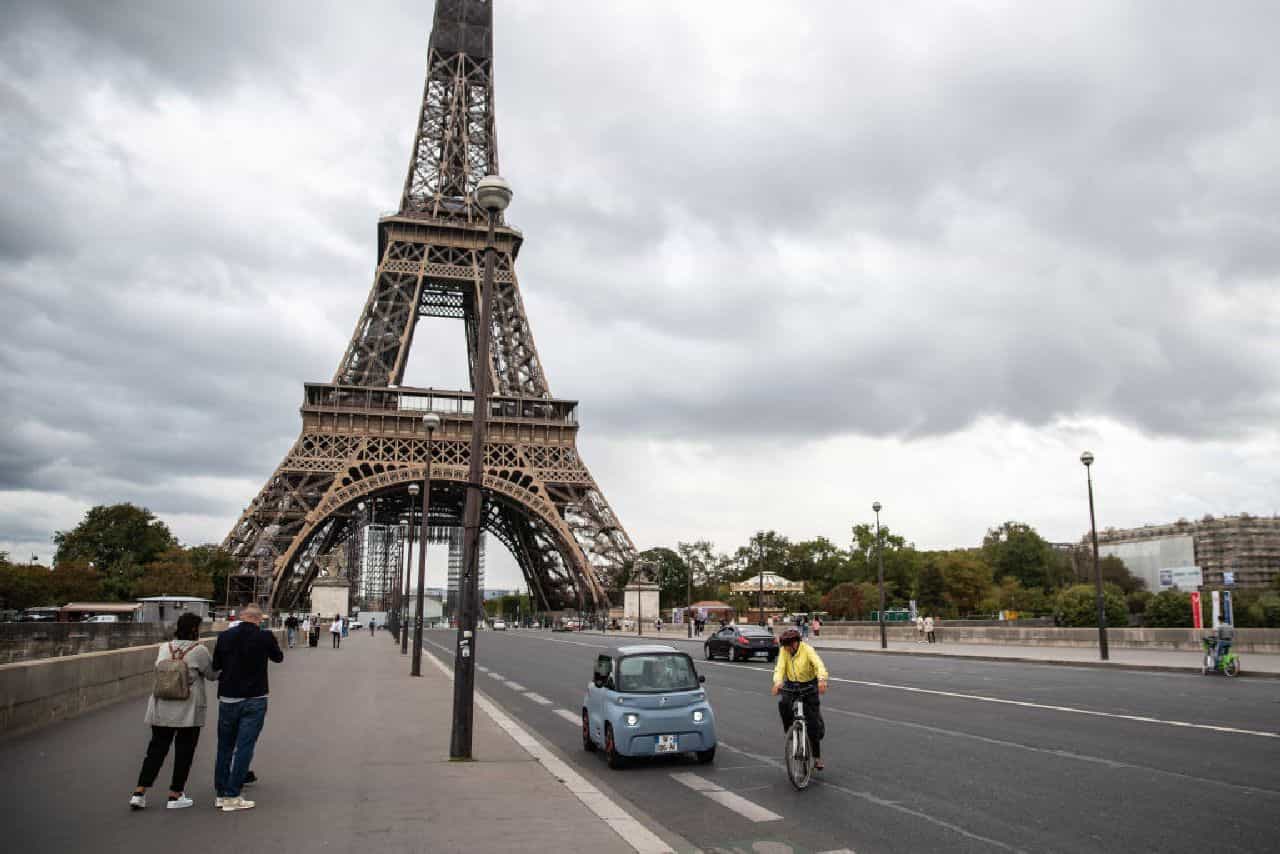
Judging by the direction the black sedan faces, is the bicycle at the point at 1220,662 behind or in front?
behind

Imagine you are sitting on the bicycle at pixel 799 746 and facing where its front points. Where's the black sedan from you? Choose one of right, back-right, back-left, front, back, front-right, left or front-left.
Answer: back

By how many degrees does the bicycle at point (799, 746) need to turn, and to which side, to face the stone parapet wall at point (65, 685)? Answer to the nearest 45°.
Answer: approximately 90° to its right

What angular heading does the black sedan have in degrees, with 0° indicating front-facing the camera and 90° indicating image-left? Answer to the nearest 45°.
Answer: approximately 135°

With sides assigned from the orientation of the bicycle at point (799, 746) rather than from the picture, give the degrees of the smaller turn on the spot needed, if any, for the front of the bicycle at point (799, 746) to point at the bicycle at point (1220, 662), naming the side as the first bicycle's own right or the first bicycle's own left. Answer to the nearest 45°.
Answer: approximately 135° to the first bicycle's own left

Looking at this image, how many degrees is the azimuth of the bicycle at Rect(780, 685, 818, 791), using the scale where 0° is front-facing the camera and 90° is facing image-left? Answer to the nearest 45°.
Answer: approximately 0°

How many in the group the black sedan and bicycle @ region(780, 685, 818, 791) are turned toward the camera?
1

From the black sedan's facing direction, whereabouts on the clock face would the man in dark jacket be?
The man in dark jacket is roughly at 8 o'clock from the black sedan.

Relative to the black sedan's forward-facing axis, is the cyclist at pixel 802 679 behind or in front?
behind
